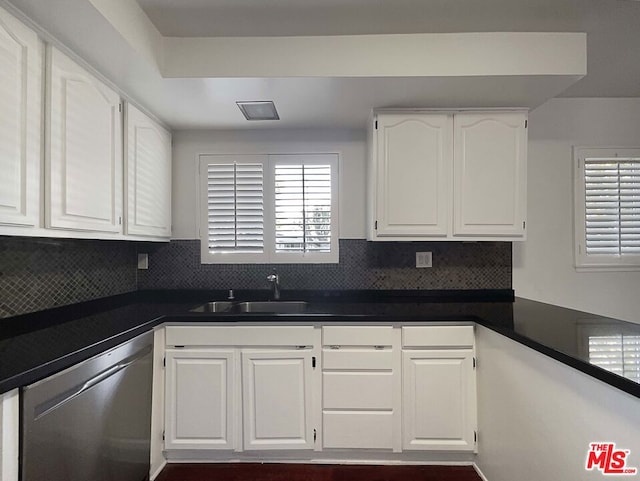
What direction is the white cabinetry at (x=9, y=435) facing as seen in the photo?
to the viewer's right

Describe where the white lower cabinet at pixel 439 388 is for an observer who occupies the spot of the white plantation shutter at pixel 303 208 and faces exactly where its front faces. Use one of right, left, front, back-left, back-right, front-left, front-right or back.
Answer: front-left

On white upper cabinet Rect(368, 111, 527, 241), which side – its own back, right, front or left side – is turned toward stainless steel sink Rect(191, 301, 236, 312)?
right

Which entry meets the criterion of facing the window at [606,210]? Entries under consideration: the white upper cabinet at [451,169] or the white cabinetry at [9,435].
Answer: the white cabinetry

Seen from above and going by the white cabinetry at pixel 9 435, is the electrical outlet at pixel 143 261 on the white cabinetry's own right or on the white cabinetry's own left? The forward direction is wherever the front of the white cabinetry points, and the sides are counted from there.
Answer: on the white cabinetry's own left

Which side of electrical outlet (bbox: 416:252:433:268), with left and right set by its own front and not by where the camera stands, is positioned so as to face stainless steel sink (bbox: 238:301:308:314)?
right

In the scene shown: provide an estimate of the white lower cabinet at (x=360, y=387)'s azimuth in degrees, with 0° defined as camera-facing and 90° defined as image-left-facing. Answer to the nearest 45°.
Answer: approximately 0°

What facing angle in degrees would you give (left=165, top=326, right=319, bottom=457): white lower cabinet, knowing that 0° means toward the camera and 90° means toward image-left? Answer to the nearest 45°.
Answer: approximately 0°
